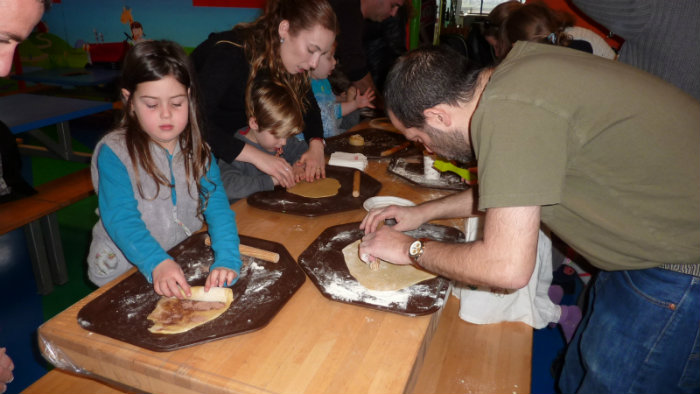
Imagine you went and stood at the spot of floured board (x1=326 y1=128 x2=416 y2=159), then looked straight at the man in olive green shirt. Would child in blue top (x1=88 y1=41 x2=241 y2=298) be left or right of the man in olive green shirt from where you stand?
right

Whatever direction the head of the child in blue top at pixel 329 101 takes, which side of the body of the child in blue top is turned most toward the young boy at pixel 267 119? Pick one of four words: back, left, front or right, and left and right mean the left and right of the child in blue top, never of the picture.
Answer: right

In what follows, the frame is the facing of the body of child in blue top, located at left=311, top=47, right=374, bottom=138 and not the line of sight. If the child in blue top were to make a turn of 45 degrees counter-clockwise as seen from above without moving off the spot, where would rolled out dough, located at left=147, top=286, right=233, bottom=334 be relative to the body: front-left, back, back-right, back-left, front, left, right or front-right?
back-right
